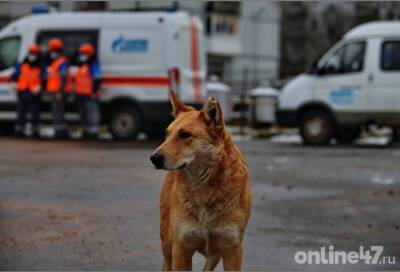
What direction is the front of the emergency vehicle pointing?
to the viewer's left

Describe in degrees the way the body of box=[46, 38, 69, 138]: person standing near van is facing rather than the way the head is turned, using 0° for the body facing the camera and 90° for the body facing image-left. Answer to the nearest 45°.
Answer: approximately 45°

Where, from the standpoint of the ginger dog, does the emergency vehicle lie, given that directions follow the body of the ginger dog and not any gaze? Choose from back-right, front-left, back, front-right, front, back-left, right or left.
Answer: back

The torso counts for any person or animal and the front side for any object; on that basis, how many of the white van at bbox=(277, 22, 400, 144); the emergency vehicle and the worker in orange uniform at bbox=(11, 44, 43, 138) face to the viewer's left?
2

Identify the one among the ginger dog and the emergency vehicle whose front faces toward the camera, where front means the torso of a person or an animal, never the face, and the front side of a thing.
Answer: the ginger dog

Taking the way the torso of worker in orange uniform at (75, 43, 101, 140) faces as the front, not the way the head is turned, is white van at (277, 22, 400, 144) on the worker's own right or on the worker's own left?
on the worker's own left

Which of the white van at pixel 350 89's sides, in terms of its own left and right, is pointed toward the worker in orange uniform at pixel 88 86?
front

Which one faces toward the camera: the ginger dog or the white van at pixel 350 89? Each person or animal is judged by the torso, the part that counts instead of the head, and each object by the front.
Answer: the ginger dog

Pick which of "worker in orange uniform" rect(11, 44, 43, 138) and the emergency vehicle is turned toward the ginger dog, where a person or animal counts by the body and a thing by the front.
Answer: the worker in orange uniform

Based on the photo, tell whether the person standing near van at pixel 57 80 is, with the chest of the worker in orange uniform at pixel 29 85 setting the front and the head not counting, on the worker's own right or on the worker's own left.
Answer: on the worker's own left

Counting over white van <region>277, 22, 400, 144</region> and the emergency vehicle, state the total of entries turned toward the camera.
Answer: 0

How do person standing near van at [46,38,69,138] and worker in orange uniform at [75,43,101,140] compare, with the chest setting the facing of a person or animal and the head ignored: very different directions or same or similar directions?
same or similar directions

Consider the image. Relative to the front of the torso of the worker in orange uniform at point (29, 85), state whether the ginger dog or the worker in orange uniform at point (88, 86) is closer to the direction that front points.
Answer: the ginger dog

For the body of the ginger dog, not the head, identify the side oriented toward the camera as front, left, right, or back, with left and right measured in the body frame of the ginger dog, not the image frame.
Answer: front

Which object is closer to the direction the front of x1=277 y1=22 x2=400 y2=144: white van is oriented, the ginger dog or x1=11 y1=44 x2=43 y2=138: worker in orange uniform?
the worker in orange uniform

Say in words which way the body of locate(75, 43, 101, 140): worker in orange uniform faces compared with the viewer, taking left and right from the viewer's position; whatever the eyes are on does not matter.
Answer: facing the viewer and to the left of the viewer

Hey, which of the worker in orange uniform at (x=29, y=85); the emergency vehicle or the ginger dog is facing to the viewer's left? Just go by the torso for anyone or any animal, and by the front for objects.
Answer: the emergency vehicle
